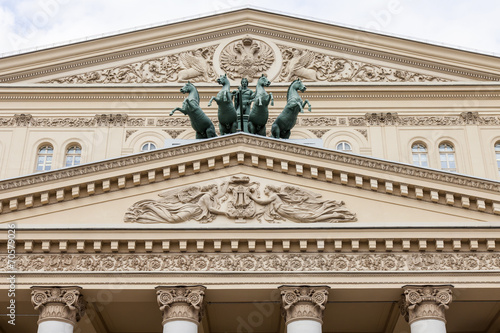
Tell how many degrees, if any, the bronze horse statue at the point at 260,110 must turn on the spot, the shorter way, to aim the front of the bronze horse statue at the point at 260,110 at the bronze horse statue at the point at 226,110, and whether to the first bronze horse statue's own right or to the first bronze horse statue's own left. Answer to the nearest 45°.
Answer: approximately 135° to the first bronze horse statue's own right

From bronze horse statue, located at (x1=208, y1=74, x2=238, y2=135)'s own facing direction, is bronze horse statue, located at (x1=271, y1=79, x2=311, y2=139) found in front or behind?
behind

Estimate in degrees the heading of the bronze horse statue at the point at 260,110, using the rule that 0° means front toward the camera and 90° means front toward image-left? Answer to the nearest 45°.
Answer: approximately 315°

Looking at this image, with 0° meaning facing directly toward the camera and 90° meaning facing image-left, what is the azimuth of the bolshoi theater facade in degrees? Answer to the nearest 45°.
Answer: approximately 0°

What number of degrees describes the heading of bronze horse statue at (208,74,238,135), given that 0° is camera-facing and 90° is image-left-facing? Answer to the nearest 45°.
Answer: approximately 45°
